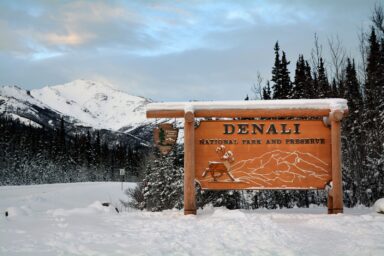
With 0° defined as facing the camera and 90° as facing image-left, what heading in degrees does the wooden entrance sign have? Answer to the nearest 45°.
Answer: approximately 0°

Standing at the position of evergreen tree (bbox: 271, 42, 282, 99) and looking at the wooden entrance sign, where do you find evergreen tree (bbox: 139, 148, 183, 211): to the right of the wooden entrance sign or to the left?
right

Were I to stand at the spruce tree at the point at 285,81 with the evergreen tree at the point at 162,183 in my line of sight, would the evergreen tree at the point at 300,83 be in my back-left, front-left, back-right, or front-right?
back-left

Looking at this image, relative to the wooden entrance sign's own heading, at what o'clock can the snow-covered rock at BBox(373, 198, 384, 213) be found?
The snow-covered rock is roughly at 9 o'clock from the wooden entrance sign.

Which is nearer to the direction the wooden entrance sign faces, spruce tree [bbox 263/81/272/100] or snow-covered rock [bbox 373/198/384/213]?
the snow-covered rock

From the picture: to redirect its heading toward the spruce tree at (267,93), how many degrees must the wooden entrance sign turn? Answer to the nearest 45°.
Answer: approximately 180°

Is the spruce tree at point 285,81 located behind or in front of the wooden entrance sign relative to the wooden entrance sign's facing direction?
behind

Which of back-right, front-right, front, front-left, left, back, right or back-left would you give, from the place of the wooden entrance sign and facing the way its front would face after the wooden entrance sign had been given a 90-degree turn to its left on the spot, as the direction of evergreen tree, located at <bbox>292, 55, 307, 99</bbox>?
left

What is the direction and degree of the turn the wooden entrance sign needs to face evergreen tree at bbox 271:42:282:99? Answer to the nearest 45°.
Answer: approximately 180°
